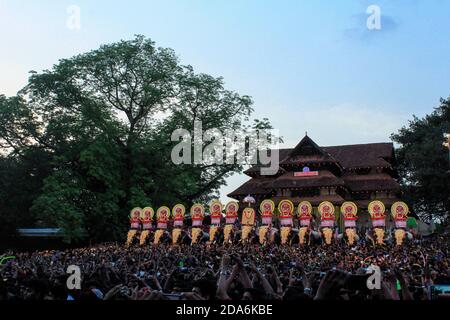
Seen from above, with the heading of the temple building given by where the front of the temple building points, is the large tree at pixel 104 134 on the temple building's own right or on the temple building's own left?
on the temple building's own right

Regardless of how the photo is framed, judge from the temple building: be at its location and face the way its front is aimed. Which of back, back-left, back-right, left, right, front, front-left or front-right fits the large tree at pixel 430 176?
left

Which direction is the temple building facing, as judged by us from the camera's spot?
facing the viewer

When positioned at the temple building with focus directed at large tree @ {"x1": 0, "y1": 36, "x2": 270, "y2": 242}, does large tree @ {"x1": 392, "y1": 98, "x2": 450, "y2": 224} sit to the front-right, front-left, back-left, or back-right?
back-left
